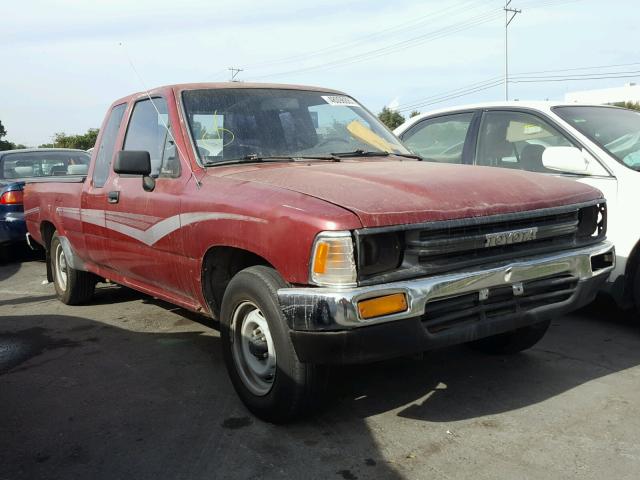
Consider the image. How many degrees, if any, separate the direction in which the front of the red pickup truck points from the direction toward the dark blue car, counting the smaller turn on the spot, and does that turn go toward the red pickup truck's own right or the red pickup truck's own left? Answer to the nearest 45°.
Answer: approximately 180°

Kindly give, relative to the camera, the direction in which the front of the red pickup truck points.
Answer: facing the viewer and to the right of the viewer
